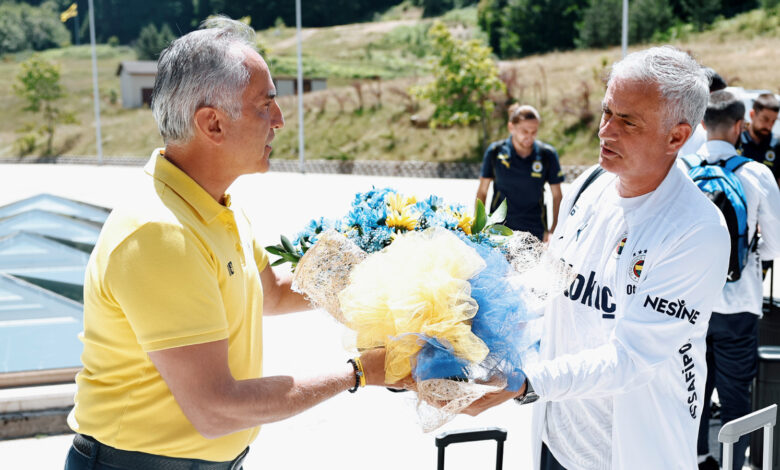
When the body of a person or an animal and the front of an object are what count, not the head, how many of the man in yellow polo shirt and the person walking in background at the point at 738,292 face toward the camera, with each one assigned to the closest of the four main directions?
0

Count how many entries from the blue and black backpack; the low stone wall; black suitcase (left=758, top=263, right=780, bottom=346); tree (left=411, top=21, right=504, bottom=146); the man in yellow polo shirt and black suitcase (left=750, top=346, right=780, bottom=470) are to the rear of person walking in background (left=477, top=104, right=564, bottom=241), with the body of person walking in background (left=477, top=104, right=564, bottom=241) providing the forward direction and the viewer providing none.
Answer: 2

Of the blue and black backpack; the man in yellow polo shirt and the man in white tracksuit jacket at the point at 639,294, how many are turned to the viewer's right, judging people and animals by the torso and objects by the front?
1

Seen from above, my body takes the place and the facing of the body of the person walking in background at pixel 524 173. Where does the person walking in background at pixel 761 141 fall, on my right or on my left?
on my left

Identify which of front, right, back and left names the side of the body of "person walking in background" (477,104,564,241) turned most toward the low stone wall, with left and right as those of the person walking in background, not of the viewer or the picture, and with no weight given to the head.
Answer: back

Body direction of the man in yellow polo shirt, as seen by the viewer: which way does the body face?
to the viewer's right

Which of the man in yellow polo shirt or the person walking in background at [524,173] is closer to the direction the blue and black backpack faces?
the man in yellow polo shirt

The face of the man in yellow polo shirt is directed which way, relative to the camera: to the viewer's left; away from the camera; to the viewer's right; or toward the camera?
to the viewer's right

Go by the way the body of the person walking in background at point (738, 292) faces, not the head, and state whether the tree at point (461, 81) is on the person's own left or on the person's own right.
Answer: on the person's own left

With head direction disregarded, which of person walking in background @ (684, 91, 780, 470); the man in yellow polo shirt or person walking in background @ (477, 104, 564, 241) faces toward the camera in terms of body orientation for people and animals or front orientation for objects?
person walking in background @ (477, 104, 564, 241)

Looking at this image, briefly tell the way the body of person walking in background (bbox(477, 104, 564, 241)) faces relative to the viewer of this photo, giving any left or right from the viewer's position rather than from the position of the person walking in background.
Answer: facing the viewer

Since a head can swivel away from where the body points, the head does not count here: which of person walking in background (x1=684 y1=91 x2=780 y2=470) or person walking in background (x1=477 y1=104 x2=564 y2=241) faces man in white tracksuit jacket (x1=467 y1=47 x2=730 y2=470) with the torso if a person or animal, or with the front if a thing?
person walking in background (x1=477 y1=104 x2=564 y2=241)

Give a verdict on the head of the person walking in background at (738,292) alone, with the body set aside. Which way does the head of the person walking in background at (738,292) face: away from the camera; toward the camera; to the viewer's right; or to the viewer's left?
away from the camera
